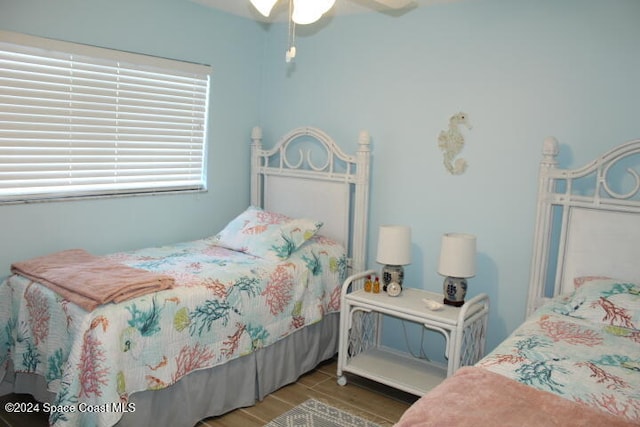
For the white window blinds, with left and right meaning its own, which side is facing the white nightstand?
front

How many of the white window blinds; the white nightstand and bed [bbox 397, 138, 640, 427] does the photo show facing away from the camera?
0

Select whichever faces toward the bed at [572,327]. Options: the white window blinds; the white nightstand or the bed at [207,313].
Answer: the white window blinds

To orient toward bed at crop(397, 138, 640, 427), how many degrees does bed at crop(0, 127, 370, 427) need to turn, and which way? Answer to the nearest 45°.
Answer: approximately 90° to its left

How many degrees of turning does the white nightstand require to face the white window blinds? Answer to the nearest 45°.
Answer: approximately 45° to its right

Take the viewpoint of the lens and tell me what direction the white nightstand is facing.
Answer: facing the viewer and to the left of the viewer

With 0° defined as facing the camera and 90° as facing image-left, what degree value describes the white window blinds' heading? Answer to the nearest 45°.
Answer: approximately 315°

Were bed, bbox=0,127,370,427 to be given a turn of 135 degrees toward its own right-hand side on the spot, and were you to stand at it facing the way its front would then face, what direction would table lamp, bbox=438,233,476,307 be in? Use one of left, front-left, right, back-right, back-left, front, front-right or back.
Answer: right

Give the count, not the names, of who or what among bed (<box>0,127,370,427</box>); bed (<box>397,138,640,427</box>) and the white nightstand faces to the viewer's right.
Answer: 0

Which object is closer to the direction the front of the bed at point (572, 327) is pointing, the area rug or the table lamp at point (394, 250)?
the area rug

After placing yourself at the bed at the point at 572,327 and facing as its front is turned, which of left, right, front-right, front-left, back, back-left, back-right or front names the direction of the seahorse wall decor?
right

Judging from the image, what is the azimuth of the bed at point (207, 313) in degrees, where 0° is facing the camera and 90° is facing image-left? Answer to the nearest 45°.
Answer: approximately 45°

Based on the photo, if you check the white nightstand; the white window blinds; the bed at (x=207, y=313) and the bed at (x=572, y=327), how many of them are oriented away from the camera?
0

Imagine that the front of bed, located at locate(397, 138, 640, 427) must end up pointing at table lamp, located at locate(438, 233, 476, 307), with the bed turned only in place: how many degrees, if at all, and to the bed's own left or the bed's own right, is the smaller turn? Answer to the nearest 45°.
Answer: approximately 90° to the bed's own right

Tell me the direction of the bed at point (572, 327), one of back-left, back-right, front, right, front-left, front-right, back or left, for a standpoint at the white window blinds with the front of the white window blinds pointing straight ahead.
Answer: front
